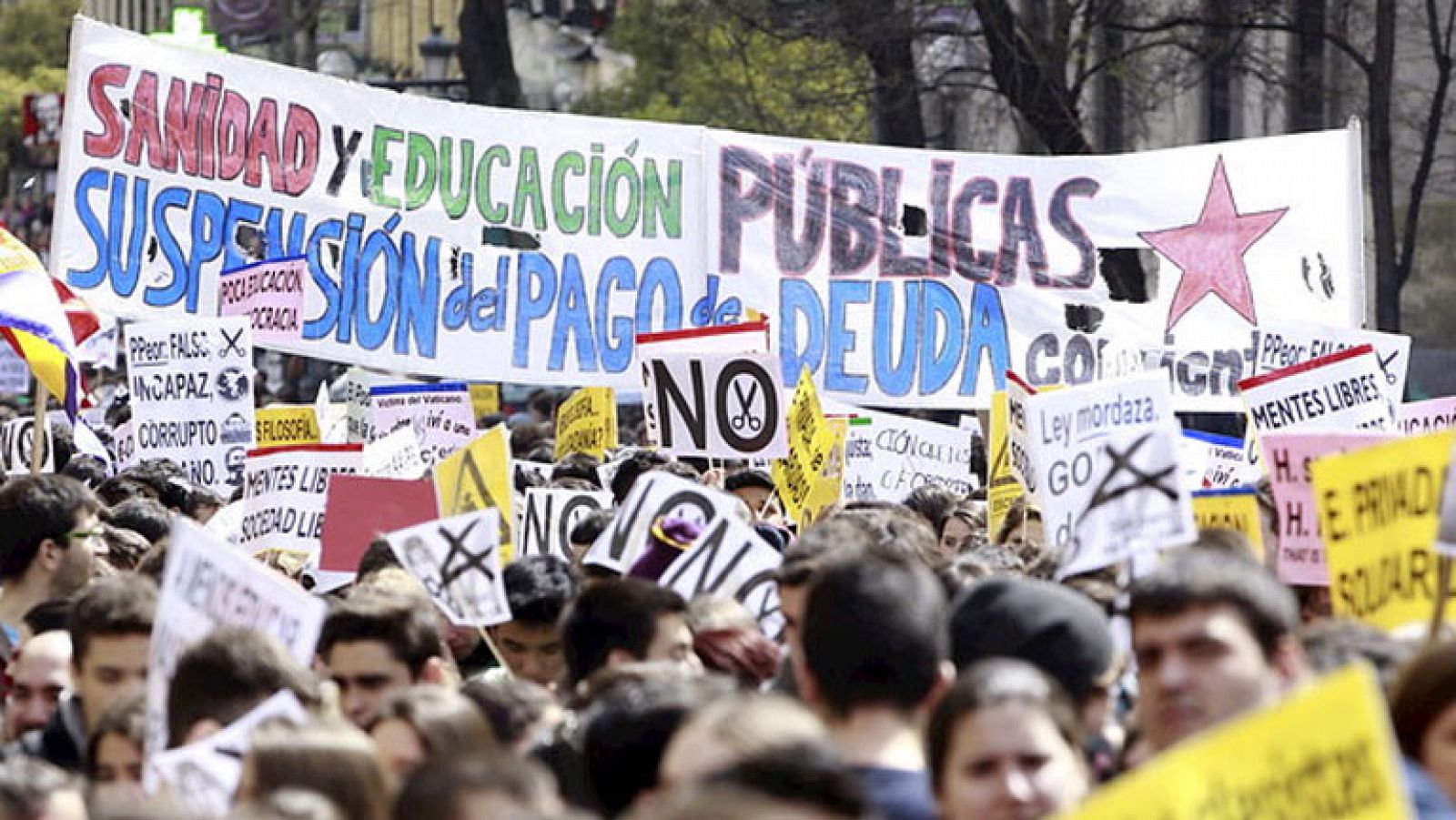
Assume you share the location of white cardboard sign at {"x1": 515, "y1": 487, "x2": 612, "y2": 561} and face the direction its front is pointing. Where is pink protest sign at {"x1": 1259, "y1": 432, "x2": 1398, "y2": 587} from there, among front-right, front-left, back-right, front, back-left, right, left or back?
front-left

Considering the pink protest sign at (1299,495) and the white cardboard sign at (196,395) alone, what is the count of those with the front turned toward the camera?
2

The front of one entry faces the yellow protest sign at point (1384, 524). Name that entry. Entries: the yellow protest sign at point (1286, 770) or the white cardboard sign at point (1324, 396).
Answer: the white cardboard sign

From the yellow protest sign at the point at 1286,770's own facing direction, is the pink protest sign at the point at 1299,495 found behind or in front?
behind

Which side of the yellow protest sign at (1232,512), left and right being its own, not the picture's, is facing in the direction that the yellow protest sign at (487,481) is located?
right
